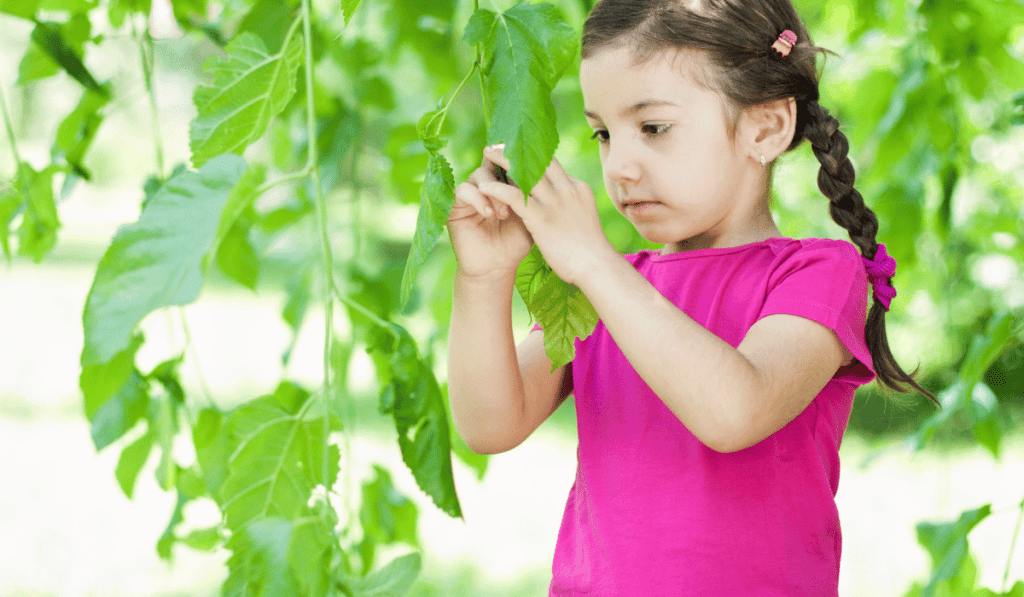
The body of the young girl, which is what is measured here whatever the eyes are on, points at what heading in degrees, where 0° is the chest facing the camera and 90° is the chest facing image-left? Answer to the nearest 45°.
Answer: approximately 45°
